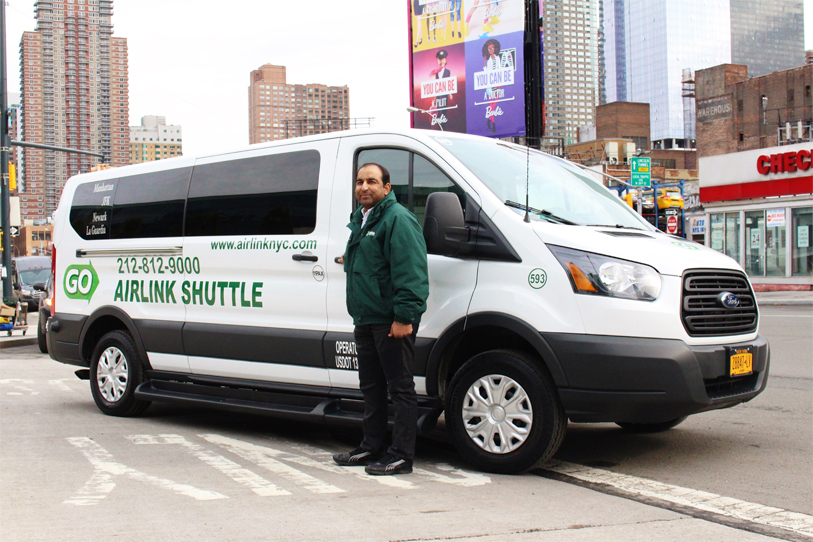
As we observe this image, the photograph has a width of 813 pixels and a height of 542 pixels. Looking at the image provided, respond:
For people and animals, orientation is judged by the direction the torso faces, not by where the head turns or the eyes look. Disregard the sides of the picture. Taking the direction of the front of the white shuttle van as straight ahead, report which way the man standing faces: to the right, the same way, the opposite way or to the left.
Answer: to the right

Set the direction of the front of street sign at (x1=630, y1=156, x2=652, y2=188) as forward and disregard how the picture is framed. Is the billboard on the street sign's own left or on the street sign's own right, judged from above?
on the street sign's own right

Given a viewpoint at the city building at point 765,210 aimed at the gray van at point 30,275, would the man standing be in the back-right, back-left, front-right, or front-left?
front-left

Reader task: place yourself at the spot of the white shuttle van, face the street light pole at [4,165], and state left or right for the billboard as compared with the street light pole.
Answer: right

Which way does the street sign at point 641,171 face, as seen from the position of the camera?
facing the viewer

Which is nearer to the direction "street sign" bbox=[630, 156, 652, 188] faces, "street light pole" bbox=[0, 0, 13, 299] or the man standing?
the man standing

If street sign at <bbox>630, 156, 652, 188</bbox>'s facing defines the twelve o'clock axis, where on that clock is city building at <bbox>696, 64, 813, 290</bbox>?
The city building is roughly at 9 o'clock from the street sign.

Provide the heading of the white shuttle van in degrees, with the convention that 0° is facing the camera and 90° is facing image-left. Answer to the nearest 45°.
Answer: approximately 315°

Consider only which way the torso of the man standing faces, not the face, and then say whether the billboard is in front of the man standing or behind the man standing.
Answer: behind

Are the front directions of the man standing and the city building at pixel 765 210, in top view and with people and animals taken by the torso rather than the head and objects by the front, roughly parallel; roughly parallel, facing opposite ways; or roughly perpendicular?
roughly parallel

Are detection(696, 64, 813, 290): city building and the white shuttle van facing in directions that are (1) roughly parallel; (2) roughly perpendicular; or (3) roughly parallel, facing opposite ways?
roughly perpendicular

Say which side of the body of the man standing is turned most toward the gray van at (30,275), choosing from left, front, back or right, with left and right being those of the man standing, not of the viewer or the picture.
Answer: right

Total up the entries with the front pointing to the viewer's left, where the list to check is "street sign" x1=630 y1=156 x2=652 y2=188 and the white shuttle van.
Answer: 0

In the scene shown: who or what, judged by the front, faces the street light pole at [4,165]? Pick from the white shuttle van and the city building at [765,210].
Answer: the city building

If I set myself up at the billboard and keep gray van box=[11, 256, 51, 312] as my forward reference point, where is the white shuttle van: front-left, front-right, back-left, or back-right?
front-left

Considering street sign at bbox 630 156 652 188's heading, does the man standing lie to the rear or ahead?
ahead

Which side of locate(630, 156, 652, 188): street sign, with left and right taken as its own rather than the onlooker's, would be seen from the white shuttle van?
front
